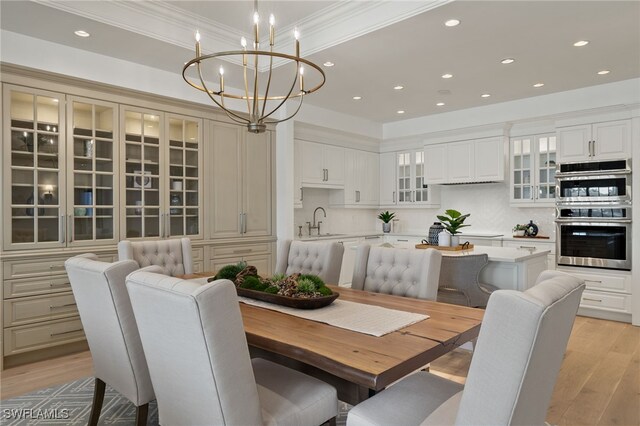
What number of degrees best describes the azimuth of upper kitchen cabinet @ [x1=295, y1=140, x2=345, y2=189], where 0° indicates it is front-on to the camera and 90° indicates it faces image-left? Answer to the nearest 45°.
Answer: approximately 315°

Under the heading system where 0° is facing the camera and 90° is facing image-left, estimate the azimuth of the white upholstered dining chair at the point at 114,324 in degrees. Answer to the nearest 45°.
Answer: approximately 225°

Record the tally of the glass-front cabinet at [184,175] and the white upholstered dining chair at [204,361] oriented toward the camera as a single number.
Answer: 1

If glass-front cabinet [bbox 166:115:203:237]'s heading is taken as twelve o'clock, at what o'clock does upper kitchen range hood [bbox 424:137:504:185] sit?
The upper kitchen range hood is roughly at 9 o'clock from the glass-front cabinet.

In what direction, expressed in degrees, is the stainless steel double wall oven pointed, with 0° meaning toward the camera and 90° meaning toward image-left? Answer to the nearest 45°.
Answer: approximately 0°

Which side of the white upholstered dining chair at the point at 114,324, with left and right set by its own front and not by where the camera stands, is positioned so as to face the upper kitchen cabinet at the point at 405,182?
front

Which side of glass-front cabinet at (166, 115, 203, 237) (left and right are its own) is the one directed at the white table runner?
front

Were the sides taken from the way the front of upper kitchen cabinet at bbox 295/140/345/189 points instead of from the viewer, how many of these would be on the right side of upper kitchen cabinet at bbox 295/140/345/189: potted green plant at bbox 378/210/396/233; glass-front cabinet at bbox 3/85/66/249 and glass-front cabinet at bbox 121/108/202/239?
2

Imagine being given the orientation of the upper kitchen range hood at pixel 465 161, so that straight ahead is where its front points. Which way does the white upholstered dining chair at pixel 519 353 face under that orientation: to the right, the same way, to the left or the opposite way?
to the right

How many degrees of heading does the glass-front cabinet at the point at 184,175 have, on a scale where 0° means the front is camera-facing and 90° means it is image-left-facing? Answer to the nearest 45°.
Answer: approximately 0°

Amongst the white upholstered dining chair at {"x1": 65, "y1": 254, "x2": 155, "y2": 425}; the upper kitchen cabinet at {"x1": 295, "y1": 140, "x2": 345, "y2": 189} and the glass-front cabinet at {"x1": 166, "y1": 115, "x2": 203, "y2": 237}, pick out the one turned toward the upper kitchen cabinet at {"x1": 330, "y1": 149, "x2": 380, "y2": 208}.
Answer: the white upholstered dining chair

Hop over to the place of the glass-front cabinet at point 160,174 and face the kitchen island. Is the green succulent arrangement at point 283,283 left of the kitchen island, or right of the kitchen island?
right

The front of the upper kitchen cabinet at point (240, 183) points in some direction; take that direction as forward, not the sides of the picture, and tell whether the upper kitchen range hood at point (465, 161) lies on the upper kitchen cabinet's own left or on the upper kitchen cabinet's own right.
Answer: on the upper kitchen cabinet's own left

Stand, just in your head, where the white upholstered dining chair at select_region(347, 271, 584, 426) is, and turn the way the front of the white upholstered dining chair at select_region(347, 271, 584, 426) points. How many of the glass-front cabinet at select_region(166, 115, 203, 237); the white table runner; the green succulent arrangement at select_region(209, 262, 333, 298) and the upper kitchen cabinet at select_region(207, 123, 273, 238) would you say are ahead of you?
4

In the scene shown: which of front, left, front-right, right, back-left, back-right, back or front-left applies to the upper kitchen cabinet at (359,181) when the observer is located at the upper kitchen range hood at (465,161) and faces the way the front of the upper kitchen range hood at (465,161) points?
front-right
